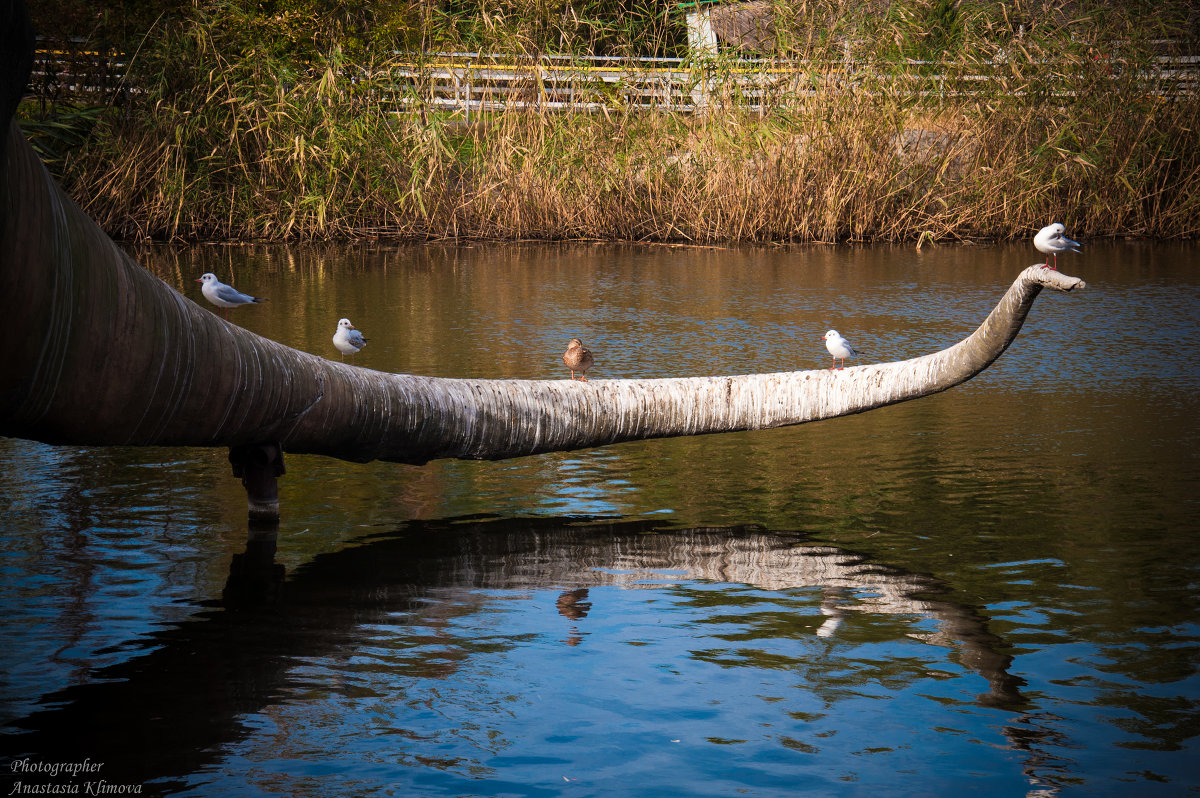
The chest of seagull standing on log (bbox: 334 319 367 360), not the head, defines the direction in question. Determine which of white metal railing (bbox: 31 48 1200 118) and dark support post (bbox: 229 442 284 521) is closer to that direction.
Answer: the dark support post

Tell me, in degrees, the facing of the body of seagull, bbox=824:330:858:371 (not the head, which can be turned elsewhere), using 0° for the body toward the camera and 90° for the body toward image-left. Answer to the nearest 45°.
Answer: approximately 45°

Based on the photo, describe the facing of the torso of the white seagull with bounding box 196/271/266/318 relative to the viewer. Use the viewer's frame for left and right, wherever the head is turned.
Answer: facing to the left of the viewer

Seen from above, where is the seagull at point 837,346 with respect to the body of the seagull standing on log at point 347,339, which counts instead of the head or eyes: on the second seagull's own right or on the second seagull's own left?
on the second seagull's own left

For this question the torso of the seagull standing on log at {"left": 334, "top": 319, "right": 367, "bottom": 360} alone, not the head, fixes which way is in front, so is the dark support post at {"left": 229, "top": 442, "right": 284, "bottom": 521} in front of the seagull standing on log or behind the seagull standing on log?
in front

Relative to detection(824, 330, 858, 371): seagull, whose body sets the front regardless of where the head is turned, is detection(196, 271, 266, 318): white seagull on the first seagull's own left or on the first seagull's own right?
on the first seagull's own right
